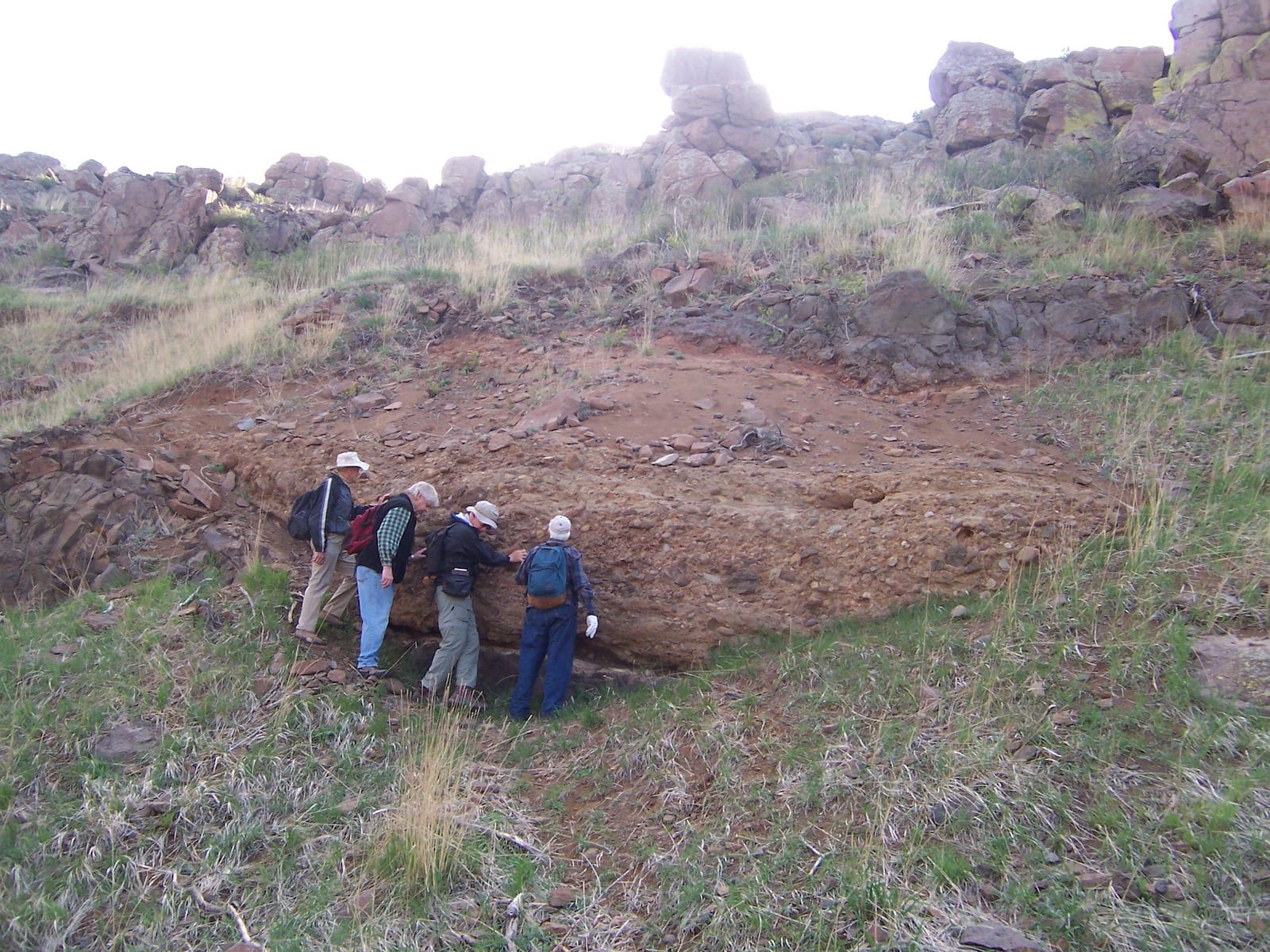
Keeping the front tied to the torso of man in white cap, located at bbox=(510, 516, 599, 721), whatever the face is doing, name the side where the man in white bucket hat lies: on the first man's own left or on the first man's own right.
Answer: on the first man's own left

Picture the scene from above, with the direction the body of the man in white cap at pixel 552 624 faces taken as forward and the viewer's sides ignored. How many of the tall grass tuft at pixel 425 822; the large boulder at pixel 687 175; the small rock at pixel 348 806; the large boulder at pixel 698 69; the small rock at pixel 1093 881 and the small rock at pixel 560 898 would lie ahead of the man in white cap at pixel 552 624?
2

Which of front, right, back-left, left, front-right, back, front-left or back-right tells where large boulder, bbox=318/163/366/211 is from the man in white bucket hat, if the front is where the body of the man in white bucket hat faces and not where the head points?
left

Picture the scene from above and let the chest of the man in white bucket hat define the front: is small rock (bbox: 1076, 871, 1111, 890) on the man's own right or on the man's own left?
on the man's own right

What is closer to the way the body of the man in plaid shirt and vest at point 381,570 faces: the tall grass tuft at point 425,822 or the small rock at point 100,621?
the tall grass tuft

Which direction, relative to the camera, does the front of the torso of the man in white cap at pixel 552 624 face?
away from the camera

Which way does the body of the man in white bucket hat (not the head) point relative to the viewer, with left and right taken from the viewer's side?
facing to the right of the viewer

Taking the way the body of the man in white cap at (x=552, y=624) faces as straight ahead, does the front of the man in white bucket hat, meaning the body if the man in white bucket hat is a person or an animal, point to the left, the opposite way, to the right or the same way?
to the right

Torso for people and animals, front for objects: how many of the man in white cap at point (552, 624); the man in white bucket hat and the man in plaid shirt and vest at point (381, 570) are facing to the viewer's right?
2

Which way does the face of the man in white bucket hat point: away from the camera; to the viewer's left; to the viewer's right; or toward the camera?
to the viewer's right

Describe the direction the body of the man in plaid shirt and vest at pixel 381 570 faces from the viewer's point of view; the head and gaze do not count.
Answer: to the viewer's right

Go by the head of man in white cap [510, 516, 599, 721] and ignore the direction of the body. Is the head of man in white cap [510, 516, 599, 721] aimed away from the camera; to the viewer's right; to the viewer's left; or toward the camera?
away from the camera

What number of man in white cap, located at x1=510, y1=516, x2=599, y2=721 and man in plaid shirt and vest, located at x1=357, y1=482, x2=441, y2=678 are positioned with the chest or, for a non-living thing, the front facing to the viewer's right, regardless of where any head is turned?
1
